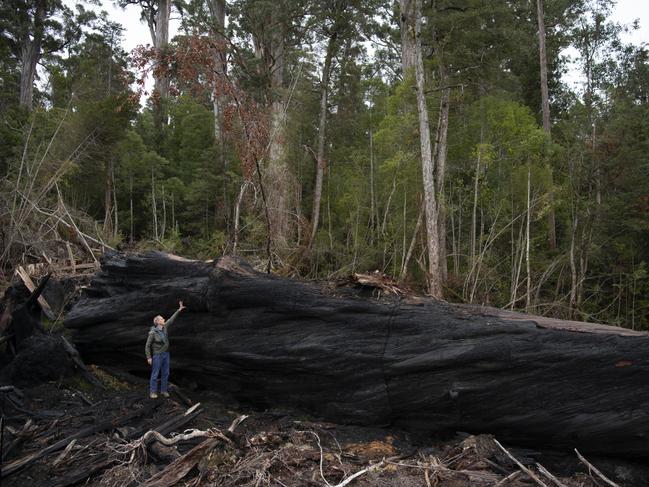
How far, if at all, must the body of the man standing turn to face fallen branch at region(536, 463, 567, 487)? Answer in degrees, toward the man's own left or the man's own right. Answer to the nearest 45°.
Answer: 0° — they already face it

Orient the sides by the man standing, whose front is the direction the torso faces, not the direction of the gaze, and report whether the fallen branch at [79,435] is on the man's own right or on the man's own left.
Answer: on the man's own right

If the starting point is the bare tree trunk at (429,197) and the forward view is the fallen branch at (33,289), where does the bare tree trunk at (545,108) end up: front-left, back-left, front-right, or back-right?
back-right

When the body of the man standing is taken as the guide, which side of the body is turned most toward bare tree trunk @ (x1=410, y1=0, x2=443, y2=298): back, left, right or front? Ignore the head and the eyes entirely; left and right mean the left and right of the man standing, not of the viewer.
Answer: left

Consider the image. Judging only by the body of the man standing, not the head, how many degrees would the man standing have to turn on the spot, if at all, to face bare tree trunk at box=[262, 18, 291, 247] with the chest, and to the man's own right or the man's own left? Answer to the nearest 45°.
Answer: approximately 90° to the man's own left

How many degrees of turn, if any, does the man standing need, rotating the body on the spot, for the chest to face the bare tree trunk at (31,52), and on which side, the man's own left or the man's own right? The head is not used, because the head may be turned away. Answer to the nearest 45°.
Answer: approximately 135° to the man's own left

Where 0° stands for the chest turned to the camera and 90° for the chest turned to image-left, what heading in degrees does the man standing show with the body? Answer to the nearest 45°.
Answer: approximately 315°
